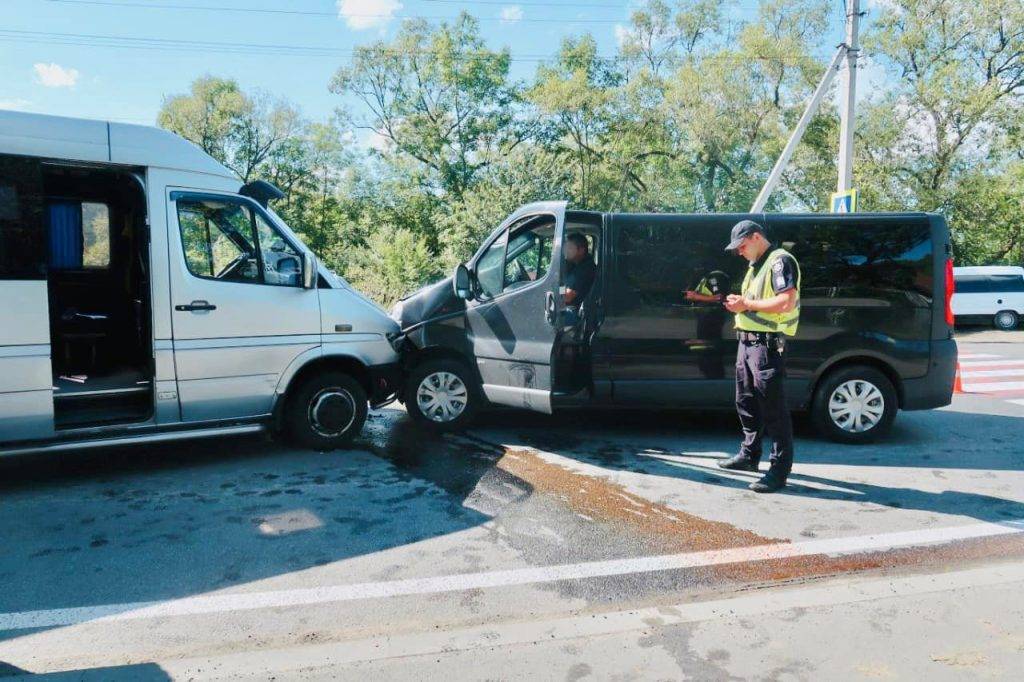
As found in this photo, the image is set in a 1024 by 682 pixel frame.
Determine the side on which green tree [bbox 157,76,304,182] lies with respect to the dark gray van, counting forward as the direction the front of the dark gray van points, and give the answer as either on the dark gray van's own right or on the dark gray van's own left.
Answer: on the dark gray van's own right

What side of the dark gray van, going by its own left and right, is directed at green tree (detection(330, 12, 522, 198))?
right

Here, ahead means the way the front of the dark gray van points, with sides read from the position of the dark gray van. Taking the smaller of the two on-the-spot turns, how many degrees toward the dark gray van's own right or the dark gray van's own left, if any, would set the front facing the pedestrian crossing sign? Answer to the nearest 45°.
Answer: approximately 90° to the dark gray van's own right

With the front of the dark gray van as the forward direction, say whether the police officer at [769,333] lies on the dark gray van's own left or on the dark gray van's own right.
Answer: on the dark gray van's own left

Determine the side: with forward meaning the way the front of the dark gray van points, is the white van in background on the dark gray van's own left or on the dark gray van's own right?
on the dark gray van's own right

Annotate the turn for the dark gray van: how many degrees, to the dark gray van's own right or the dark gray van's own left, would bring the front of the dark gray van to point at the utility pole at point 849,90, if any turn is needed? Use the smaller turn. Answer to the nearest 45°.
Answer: approximately 90° to the dark gray van's own right

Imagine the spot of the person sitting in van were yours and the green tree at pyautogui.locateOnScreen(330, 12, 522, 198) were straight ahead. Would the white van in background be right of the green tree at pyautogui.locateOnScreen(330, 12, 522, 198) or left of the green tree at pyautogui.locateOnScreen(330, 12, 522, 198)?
right

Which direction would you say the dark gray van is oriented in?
to the viewer's left
